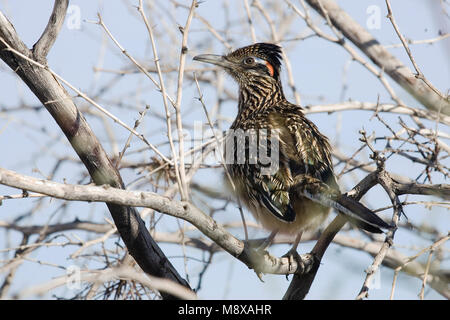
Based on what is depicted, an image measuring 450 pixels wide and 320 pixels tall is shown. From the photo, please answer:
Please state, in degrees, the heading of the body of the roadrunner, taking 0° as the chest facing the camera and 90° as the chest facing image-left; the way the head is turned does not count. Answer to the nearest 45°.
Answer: approximately 135°
